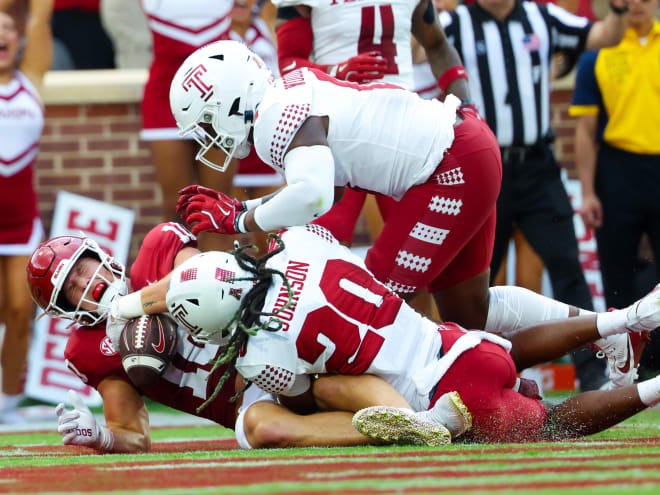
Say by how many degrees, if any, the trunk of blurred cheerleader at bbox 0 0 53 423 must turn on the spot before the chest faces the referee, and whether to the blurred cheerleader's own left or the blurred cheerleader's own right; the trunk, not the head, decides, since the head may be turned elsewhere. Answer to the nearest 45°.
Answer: approximately 90° to the blurred cheerleader's own left

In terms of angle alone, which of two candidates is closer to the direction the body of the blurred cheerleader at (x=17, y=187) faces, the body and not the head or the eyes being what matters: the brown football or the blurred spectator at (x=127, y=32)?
the brown football

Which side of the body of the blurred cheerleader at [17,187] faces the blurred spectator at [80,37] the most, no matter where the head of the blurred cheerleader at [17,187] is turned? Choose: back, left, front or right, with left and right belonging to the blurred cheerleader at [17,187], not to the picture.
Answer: back

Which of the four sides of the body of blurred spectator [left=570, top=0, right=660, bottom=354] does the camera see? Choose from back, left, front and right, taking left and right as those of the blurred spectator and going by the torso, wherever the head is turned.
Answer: front

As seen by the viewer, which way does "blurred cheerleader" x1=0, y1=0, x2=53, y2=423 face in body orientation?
toward the camera

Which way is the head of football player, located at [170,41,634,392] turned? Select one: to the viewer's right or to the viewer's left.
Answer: to the viewer's left

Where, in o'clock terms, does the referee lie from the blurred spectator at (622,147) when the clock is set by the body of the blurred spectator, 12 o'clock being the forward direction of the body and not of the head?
The referee is roughly at 2 o'clock from the blurred spectator.

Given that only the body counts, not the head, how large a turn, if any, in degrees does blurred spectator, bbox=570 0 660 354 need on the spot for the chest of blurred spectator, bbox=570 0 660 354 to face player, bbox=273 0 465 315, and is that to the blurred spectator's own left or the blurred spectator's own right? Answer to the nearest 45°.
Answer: approximately 45° to the blurred spectator's own right
